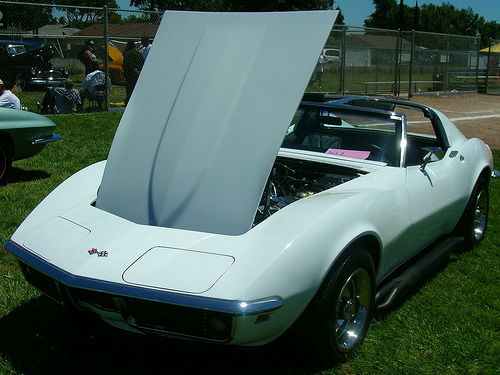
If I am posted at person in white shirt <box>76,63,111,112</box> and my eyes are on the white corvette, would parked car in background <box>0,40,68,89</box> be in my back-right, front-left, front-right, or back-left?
back-right

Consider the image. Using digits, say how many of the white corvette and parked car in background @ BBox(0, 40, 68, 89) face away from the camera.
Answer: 0

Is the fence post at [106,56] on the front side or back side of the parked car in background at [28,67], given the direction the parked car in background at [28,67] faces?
on the front side

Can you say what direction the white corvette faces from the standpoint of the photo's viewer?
facing the viewer and to the left of the viewer

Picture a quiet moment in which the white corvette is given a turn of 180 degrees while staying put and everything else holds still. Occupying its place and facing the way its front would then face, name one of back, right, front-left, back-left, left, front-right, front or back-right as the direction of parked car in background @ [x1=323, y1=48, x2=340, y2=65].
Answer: front-left

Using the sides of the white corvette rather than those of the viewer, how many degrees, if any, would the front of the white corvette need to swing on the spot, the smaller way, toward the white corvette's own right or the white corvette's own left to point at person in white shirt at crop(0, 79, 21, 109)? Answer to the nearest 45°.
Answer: approximately 90° to the white corvette's own right

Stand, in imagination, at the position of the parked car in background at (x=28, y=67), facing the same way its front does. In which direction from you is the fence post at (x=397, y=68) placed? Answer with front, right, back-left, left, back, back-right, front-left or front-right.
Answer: front-left

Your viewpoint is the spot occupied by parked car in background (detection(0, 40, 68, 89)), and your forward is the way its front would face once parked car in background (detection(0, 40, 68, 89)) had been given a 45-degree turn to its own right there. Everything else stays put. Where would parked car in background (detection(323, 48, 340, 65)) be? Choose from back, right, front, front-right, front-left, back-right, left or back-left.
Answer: left

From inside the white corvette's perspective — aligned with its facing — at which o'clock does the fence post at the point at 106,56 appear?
The fence post is roughly at 4 o'clock from the white corvette.

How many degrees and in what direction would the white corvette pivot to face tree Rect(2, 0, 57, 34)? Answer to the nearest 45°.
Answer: approximately 90° to its right

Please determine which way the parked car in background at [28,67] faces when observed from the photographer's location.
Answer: facing the viewer and to the right of the viewer
